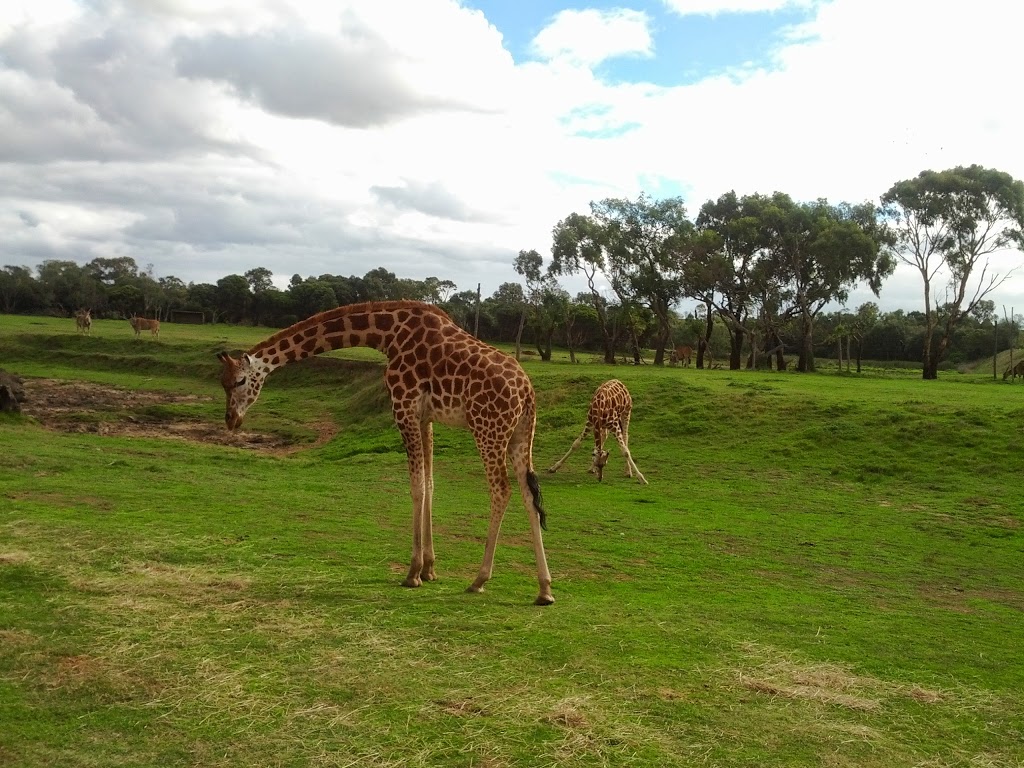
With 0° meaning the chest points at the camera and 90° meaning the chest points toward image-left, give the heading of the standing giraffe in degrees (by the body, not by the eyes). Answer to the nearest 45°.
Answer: approximately 90°

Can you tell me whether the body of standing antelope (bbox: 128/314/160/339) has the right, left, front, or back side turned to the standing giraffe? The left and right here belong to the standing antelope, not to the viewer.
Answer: left

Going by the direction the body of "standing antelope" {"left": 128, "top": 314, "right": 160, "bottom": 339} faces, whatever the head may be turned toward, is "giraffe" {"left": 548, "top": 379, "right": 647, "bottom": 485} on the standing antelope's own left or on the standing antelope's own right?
on the standing antelope's own left

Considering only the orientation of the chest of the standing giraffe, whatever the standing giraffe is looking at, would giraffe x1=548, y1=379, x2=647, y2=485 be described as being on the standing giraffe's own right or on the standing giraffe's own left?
on the standing giraffe's own right

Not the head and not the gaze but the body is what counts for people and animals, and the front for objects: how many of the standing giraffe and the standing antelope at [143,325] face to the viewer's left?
2

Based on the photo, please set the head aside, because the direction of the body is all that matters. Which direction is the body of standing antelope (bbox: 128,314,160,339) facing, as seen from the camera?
to the viewer's left

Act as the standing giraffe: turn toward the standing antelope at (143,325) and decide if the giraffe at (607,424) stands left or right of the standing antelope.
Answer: right

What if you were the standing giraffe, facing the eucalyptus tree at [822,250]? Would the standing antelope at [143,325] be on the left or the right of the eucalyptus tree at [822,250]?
left
